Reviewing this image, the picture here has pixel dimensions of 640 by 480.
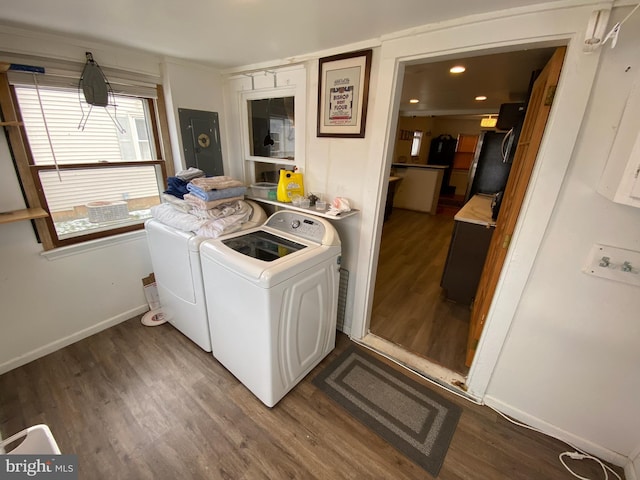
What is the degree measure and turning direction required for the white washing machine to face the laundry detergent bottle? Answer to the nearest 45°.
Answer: approximately 135° to its right

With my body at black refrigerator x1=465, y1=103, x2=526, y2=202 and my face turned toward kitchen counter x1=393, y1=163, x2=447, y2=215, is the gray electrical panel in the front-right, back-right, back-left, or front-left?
back-left

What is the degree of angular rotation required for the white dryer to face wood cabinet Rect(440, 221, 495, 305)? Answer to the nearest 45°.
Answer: approximately 135° to its left

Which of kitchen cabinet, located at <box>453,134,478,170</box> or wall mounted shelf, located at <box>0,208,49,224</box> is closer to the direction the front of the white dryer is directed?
the wall mounted shelf

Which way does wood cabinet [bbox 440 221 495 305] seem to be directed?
to the viewer's left

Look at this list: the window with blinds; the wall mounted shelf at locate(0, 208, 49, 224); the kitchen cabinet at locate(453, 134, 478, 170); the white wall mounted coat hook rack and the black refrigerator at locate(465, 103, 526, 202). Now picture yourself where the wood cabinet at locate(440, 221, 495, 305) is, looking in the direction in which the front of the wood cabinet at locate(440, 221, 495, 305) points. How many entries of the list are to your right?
2

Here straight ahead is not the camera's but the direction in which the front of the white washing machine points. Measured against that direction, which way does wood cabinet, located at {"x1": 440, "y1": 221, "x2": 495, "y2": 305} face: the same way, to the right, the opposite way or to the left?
to the right

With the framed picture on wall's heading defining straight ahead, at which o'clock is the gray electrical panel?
The gray electrical panel is roughly at 2 o'clock from the framed picture on wall.

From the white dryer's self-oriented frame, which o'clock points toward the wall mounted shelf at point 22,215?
The wall mounted shelf is roughly at 2 o'clock from the white dryer.

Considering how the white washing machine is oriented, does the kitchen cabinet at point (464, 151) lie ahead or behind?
behind

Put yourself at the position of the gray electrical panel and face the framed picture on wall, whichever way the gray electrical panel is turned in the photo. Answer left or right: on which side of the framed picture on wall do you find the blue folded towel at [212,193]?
right

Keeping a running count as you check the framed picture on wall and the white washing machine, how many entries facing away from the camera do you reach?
0

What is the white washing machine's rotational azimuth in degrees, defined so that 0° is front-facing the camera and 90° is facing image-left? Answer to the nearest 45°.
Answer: approximately 45°

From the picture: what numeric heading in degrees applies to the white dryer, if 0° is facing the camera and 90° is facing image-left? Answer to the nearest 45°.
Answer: approximately 45°
